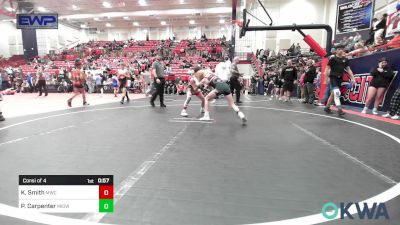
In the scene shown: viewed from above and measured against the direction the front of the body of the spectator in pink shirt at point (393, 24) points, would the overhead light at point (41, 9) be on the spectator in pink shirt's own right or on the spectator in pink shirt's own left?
on the spectator in pink shirt's own right

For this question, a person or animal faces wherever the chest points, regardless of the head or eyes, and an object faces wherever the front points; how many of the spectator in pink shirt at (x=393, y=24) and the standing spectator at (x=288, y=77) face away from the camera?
0

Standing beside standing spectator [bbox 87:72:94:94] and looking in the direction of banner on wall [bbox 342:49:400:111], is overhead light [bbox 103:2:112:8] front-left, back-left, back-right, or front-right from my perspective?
back-left

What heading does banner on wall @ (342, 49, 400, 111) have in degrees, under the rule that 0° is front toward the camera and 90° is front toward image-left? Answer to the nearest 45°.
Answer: approximately 45°

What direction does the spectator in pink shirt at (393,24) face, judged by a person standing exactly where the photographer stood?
facing the viewer and to the left of the viewer

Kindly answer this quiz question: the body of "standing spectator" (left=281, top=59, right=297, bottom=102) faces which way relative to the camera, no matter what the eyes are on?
toward the camera

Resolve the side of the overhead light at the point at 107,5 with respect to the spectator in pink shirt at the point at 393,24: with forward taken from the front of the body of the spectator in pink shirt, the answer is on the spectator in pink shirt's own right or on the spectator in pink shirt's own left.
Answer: on the spectator in pink shirt's own right

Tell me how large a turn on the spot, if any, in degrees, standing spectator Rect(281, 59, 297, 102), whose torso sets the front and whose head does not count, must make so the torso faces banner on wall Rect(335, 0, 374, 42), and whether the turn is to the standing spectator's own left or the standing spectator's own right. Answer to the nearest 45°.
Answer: approximately 135° to the standing spectator's own left

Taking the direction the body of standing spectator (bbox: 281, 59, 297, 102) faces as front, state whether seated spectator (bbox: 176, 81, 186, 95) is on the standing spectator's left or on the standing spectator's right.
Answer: on the standing spectator's right
